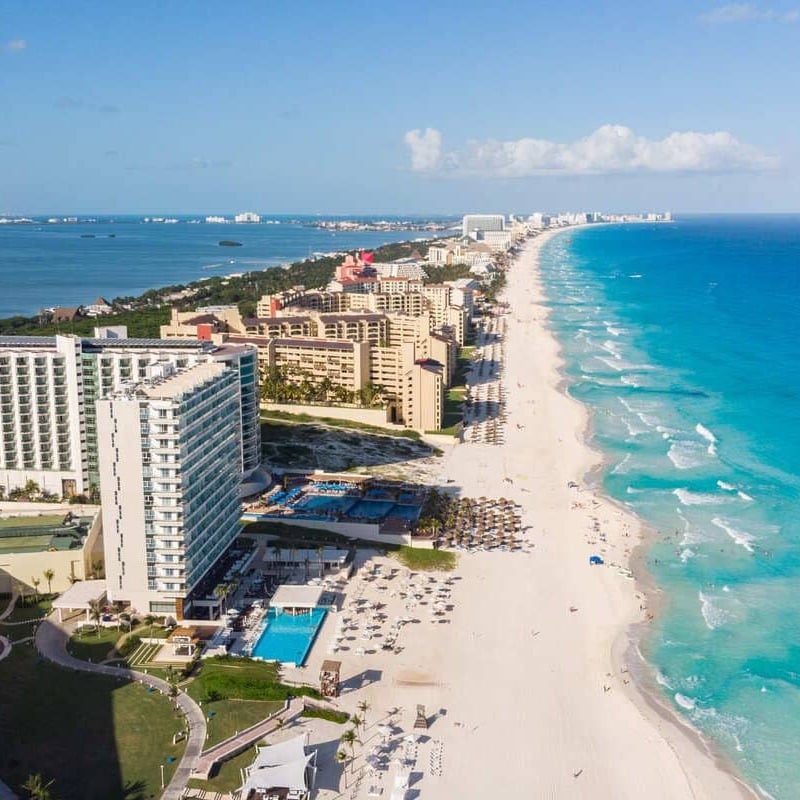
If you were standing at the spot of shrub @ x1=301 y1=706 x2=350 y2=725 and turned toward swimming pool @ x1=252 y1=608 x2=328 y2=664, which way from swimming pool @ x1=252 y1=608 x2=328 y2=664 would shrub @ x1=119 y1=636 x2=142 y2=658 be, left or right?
left

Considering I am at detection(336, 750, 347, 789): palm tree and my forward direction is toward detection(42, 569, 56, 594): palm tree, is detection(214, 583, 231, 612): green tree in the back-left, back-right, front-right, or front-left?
front-right

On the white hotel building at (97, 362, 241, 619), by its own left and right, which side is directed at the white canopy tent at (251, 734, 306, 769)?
right

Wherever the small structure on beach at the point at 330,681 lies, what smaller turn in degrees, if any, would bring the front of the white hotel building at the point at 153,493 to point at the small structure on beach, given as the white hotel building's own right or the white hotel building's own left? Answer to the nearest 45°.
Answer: approximately 45° to the white hotel building's own right

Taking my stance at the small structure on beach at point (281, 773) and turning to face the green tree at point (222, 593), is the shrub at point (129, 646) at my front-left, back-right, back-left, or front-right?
front-left

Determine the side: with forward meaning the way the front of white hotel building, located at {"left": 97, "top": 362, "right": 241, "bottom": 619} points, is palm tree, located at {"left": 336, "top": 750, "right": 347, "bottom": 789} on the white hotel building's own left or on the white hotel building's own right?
on the white hotel building's own right

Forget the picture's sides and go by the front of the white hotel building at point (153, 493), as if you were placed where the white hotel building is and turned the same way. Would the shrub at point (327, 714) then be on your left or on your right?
on your right

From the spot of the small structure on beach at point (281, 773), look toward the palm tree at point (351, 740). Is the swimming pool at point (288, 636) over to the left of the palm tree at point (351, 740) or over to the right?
left

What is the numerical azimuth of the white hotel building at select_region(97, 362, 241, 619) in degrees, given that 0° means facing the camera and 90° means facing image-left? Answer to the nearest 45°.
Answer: approximately 270°

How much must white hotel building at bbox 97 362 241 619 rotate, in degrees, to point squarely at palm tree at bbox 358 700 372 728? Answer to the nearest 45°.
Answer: approximately 45° to its right
